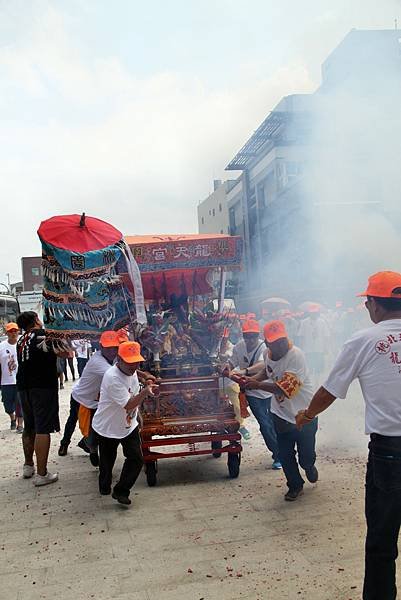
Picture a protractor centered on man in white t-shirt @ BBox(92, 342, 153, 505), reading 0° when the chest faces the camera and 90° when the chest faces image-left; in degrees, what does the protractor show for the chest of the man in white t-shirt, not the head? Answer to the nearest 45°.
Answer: approximately 315°

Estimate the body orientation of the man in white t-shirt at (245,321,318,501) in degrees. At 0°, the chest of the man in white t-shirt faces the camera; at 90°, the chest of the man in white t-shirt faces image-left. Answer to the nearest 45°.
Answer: approximately 45°

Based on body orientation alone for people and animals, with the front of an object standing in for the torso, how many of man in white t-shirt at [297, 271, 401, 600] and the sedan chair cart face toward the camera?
1

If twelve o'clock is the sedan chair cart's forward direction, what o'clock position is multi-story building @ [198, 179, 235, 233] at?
The multi-story building is roughly at 6 o'clock from the sedan chair cart.

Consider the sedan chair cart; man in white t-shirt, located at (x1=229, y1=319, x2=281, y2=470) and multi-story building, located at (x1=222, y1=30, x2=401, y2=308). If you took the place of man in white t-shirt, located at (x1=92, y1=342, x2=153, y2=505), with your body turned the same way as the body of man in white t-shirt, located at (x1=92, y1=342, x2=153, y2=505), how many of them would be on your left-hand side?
3

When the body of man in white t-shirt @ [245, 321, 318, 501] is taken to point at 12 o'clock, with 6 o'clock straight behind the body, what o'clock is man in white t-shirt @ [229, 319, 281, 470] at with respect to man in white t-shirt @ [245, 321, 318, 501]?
man in white t-shirt @ [229, 319, 281, 470] is roughly at 4 o'clock from man in white t-shirt @ [245, 321, 318, 501].

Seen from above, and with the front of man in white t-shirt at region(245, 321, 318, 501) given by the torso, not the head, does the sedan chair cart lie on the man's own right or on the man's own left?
on the man's own right

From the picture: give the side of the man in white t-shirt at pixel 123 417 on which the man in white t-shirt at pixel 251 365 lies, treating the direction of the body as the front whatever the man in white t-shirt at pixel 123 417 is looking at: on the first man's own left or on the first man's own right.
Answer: on the first man's own left

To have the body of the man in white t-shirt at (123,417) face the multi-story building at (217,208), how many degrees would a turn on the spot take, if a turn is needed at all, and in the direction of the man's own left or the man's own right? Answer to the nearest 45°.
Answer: approximately 135° to the man's own left

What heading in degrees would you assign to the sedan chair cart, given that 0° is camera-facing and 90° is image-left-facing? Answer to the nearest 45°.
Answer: approximately 0°

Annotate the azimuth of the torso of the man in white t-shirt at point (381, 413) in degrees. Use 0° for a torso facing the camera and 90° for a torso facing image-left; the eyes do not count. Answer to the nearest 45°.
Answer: approximately 135°
